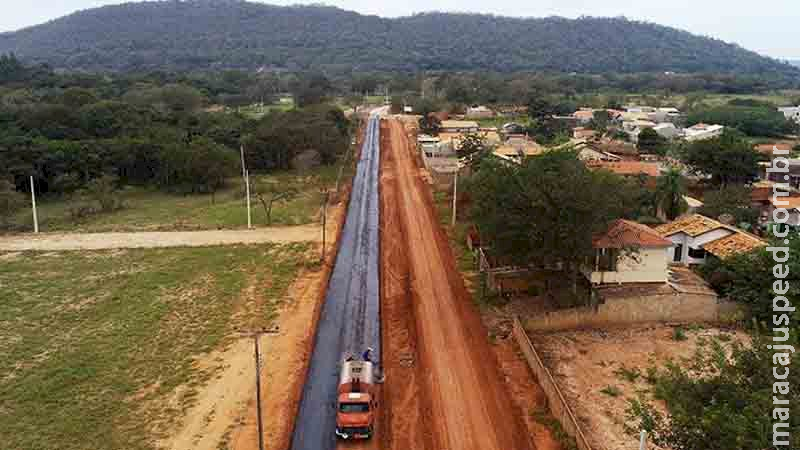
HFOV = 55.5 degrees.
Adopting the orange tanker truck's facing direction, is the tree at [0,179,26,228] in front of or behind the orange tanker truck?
behind

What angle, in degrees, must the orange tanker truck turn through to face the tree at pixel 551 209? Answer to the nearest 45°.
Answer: approximately 135° to its left

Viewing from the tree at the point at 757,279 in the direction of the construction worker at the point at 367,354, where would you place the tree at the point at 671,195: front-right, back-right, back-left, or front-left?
back-right

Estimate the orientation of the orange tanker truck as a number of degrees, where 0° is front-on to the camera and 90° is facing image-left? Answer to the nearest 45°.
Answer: approximately 0°

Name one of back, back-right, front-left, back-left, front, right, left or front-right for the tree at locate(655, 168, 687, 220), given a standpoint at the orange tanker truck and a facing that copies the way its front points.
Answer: back-left

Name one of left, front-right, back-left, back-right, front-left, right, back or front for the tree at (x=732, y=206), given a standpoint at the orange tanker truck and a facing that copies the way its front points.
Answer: back-left

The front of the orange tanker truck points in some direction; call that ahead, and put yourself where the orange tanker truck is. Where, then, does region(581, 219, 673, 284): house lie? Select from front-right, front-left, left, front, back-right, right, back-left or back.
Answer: back-left

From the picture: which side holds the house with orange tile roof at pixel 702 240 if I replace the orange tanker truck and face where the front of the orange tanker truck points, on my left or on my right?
on my left

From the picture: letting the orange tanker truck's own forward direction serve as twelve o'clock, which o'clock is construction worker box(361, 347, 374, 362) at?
The construction worker is roughly at 6 o'clock from the orange tanker truck.

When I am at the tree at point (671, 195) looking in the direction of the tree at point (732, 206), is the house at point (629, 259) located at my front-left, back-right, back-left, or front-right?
back-right
